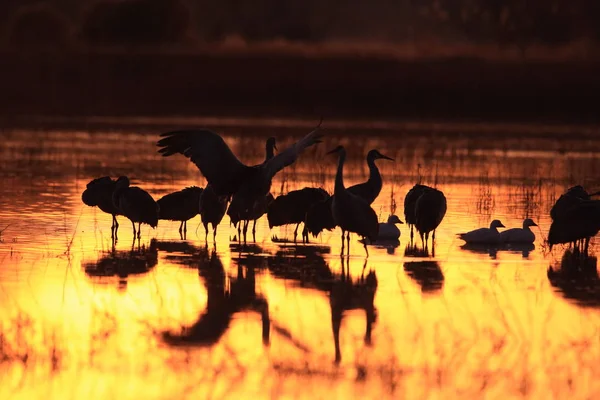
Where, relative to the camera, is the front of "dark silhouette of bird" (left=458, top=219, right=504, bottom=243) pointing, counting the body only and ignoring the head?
to the viewer's right

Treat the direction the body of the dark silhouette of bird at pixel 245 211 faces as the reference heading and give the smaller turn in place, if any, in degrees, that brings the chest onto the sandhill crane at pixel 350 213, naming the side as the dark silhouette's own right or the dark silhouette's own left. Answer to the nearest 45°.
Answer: approximately 45° to the dark silhouette's own right

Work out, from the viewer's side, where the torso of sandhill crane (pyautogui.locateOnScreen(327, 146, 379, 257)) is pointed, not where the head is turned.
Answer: to the viewer's left

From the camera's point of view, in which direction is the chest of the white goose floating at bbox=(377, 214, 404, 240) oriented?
to the viewer's right

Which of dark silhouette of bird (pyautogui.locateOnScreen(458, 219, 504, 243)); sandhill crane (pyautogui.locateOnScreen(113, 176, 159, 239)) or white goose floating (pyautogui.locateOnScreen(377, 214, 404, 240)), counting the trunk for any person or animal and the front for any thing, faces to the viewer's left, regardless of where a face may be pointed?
the sandhill crane

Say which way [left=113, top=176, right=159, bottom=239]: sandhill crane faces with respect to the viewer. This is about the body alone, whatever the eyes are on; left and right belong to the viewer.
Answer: facing to the left of the viewer
